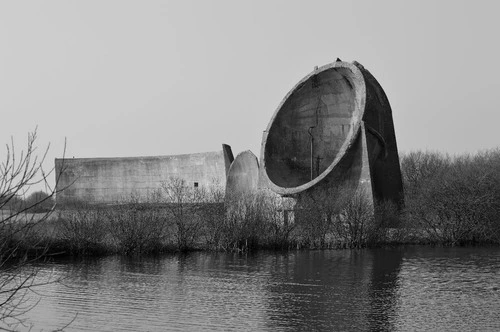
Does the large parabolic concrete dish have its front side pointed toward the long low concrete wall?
no

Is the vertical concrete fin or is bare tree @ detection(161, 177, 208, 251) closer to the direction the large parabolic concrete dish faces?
the bare tree

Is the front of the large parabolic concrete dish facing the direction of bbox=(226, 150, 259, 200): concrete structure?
no

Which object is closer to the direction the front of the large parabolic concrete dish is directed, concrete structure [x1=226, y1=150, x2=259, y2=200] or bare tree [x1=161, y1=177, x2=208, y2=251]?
the bare tree

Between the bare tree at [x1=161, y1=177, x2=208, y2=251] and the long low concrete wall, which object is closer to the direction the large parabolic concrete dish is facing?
the bare tree

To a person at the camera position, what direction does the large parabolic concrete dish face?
facing the viewer and to the left of the viewer

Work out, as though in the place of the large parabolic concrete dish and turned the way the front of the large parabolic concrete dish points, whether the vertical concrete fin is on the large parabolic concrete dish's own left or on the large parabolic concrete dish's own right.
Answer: on the large parabolic concrete dish's own right

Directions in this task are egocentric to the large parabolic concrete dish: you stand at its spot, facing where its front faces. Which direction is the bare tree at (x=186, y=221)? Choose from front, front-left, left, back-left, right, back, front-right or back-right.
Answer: front
